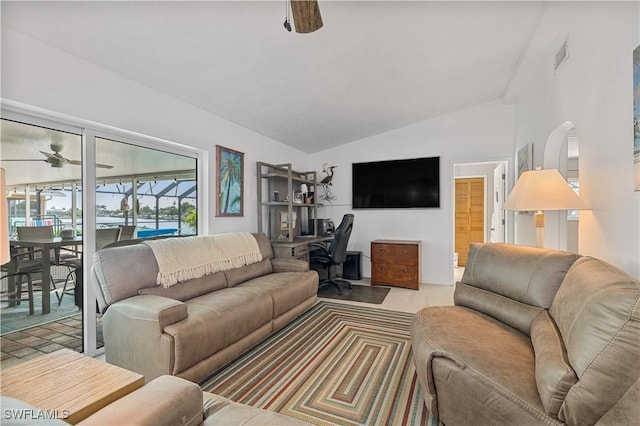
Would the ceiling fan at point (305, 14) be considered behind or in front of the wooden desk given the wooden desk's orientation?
in front

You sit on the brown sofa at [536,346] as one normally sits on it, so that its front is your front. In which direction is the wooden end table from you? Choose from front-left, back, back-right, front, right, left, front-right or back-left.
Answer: front

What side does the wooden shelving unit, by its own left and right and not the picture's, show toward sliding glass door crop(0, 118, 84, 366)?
right

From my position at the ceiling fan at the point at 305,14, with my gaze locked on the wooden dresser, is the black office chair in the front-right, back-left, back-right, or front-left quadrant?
front-left

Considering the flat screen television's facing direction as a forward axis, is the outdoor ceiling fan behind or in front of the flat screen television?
in front

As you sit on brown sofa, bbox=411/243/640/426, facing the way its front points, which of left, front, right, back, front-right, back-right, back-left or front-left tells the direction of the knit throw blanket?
front-right

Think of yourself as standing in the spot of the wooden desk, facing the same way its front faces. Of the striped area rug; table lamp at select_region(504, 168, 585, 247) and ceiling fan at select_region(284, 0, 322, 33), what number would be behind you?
0

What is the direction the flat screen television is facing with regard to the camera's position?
facing the viewer

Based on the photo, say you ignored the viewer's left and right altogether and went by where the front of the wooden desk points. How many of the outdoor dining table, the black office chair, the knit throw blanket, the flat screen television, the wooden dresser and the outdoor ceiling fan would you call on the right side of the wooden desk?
3

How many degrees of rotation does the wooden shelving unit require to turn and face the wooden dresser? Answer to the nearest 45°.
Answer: approximately 45° to its left

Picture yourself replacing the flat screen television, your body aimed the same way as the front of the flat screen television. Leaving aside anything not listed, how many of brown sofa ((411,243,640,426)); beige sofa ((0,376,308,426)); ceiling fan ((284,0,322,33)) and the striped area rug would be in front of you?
4

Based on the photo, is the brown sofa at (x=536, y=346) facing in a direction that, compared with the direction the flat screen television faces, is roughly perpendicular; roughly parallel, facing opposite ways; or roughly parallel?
roughly perpendicular
